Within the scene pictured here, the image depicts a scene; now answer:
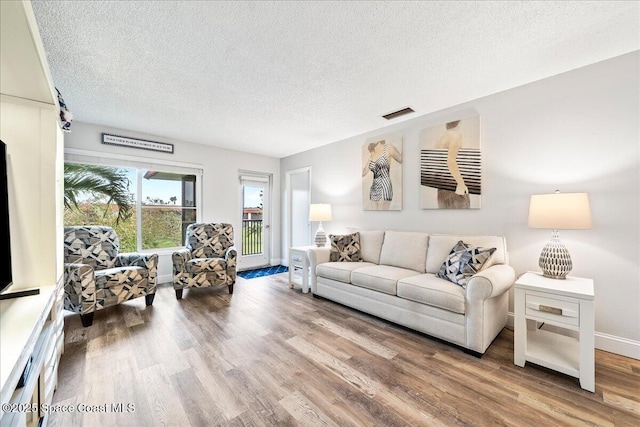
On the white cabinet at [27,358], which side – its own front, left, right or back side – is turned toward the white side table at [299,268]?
front

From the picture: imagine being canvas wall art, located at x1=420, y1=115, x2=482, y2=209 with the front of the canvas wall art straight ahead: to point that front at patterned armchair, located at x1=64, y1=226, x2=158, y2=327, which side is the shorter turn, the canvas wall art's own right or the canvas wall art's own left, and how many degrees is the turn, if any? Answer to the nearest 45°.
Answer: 0° — it already faces it

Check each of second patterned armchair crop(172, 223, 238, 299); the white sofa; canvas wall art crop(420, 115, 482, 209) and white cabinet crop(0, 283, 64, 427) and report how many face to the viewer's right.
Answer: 1

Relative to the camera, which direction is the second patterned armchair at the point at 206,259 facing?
toward the camera

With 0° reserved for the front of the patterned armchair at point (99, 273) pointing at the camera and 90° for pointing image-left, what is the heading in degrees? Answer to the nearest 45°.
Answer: approximately 315°

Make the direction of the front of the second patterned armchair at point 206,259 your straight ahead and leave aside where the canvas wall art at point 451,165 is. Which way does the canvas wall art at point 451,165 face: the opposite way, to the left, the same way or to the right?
to the right

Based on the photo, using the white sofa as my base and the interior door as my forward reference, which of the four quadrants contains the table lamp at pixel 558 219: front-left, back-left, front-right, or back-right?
back-right

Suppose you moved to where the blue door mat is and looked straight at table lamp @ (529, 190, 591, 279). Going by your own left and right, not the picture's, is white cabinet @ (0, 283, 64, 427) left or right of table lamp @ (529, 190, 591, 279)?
right

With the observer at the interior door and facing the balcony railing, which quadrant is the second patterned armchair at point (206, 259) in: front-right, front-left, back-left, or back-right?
front-left

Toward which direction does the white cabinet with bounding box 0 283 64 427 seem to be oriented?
to the viewer's right

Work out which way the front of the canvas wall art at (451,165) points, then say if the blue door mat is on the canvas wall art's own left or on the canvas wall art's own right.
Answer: on the canvas wall art's own right

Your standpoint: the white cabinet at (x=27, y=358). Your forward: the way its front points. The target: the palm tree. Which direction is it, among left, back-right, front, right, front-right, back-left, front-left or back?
left

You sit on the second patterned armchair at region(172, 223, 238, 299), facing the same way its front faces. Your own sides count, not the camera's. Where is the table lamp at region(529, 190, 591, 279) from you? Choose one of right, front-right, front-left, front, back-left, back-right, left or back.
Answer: front-left

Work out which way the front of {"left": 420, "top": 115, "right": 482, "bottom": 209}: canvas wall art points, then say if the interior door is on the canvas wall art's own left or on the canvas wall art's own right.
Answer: on the canvas wall art's own right
